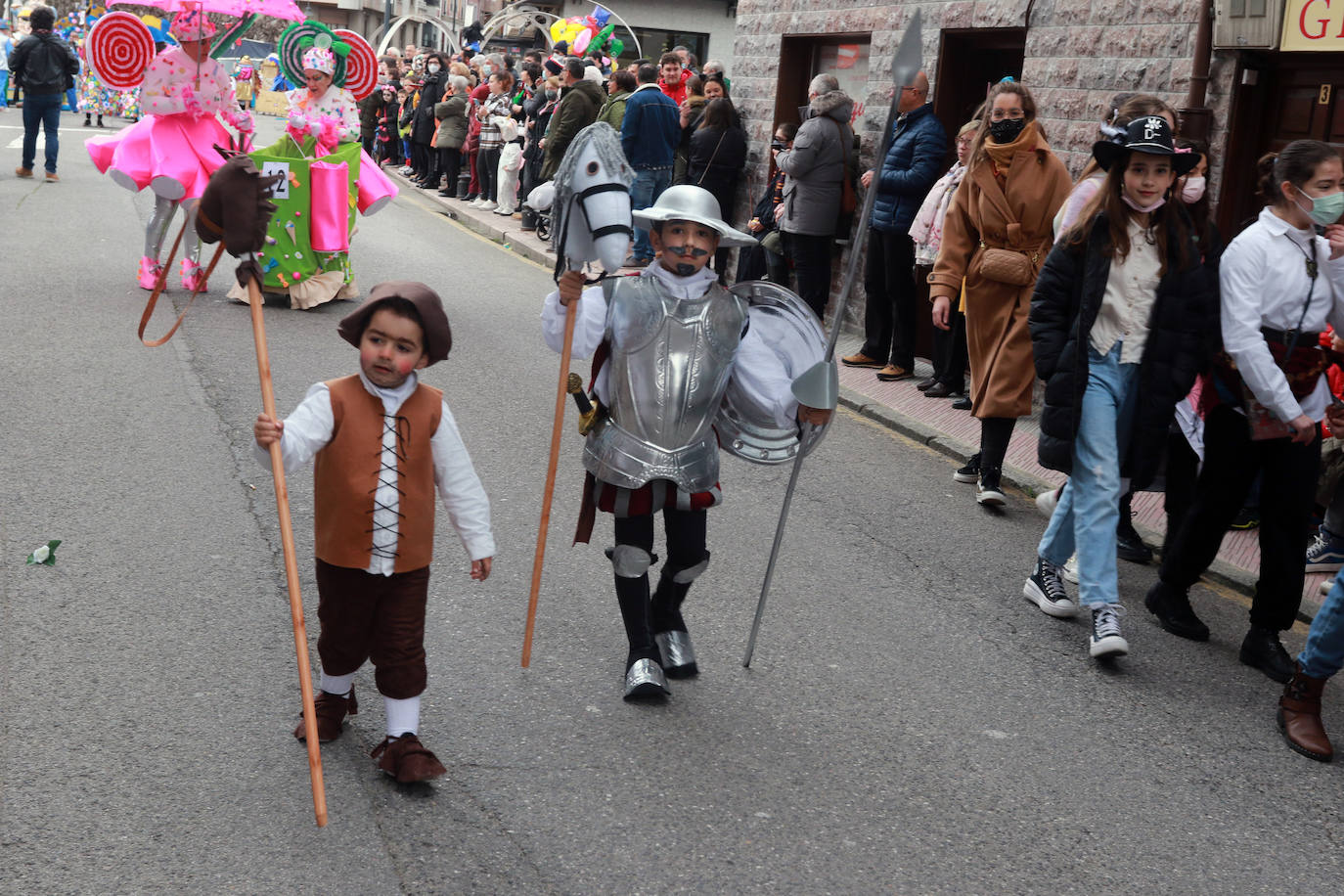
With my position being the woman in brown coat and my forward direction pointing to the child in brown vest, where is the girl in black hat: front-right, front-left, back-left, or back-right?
front-left

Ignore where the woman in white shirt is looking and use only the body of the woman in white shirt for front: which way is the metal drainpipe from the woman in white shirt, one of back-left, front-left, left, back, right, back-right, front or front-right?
back-left

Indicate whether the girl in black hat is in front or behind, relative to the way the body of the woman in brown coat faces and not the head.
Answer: in front

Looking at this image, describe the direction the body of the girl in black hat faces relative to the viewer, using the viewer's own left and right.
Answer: facing the viewer

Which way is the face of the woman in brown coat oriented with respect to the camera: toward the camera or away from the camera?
toward the camera

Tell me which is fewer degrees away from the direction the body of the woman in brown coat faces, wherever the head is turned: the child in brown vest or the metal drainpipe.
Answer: the child in brown vest

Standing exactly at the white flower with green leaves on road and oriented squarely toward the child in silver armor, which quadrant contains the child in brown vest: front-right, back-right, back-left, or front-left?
front-right

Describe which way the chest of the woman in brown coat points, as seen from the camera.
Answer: toward the camera

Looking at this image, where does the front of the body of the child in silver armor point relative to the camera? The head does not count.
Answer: toward the camera

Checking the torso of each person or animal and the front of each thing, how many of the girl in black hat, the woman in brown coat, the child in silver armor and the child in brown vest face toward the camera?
4

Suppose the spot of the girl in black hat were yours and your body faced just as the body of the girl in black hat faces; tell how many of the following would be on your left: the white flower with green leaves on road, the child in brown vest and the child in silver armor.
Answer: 0

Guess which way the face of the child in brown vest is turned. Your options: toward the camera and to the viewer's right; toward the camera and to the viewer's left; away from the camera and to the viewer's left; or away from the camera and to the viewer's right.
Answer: toward the camera and to the viewer's left

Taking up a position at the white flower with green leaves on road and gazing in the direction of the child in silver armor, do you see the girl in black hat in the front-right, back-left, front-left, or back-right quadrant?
front-left

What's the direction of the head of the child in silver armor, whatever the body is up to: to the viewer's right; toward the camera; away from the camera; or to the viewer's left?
toward the camera
